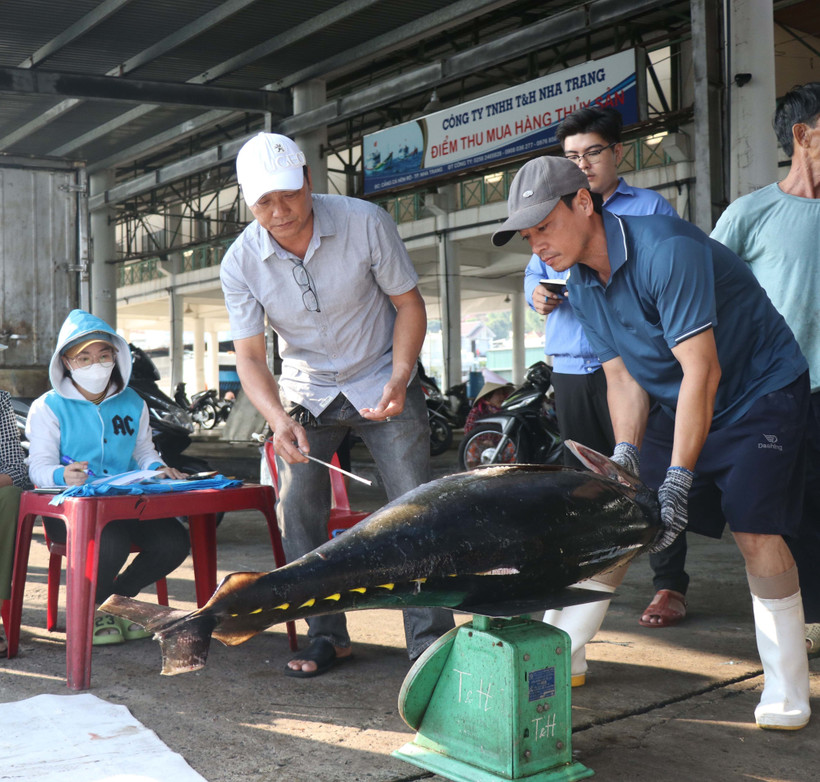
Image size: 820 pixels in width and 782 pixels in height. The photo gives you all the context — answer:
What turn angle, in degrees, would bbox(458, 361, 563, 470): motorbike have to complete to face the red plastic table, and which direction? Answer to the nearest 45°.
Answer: approximately 45° to its left

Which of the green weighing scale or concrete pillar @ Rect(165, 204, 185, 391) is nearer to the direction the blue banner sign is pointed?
the green weighing scale

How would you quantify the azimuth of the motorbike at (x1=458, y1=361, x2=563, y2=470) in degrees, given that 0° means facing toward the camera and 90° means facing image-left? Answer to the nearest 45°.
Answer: approximately 45°

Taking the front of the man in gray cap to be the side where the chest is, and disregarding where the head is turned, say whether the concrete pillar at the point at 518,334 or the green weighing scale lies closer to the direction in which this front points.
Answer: the green weighing scale

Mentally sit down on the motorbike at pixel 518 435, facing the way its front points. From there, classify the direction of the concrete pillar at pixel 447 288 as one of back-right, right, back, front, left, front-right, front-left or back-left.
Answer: back-right

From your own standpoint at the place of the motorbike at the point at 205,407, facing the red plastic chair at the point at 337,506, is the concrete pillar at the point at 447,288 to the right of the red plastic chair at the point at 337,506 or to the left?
left
